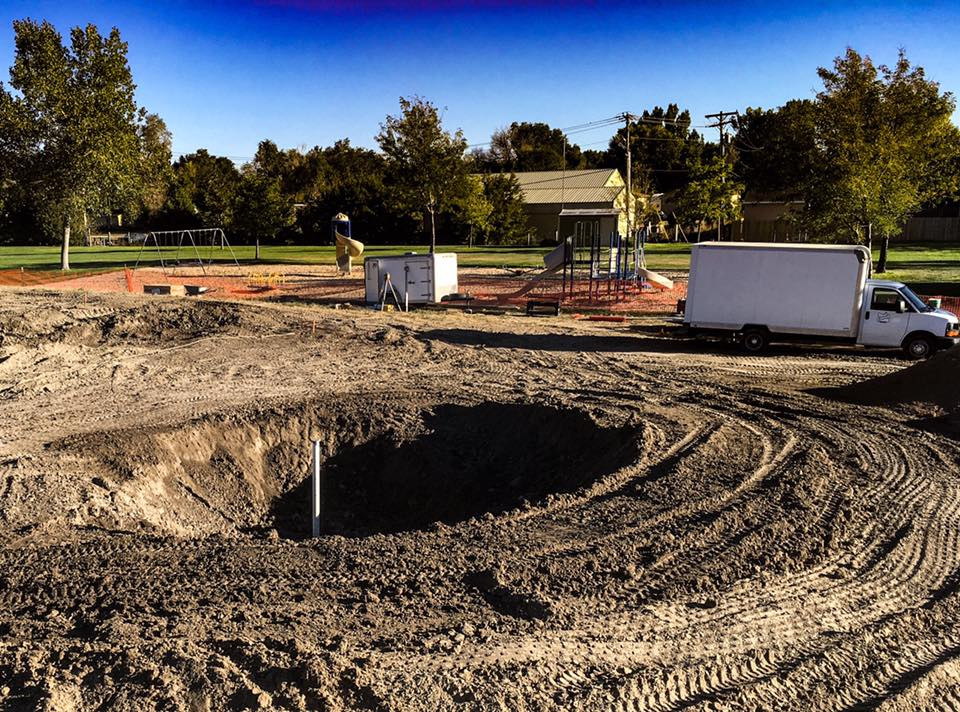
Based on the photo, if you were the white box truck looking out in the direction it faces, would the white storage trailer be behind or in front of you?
behind

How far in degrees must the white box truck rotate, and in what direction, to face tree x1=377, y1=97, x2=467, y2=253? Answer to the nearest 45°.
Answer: approximately 135° to its left

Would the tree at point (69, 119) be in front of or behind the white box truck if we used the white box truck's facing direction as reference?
behind

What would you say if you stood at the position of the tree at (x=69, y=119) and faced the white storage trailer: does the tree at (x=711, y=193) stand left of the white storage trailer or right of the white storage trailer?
left

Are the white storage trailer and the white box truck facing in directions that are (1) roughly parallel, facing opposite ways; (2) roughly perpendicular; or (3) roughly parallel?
roughly parallel

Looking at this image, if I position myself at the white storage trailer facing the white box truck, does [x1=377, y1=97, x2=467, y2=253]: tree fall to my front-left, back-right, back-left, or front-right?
back-left

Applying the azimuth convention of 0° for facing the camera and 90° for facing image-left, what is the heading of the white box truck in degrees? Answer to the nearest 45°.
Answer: approximately 270°
